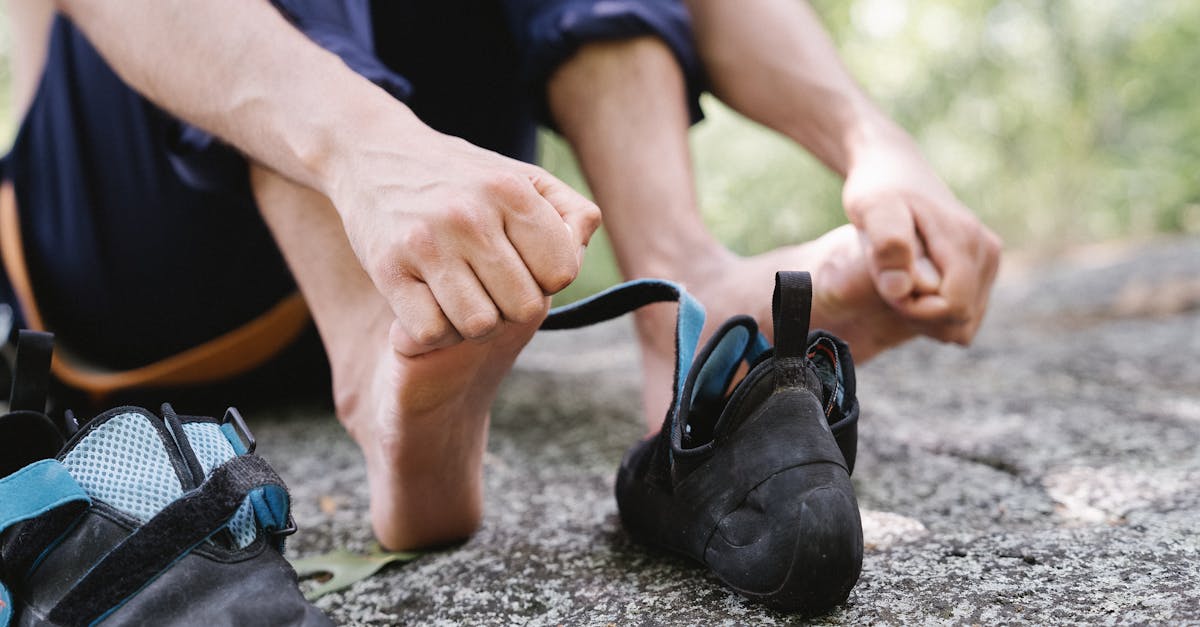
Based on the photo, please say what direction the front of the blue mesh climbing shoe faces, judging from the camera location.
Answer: facing the viewer and to the right of the viewer
